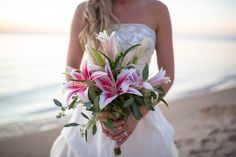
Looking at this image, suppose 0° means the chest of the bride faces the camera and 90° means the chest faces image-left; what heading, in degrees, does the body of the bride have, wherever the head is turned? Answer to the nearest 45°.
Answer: approximately 0°
